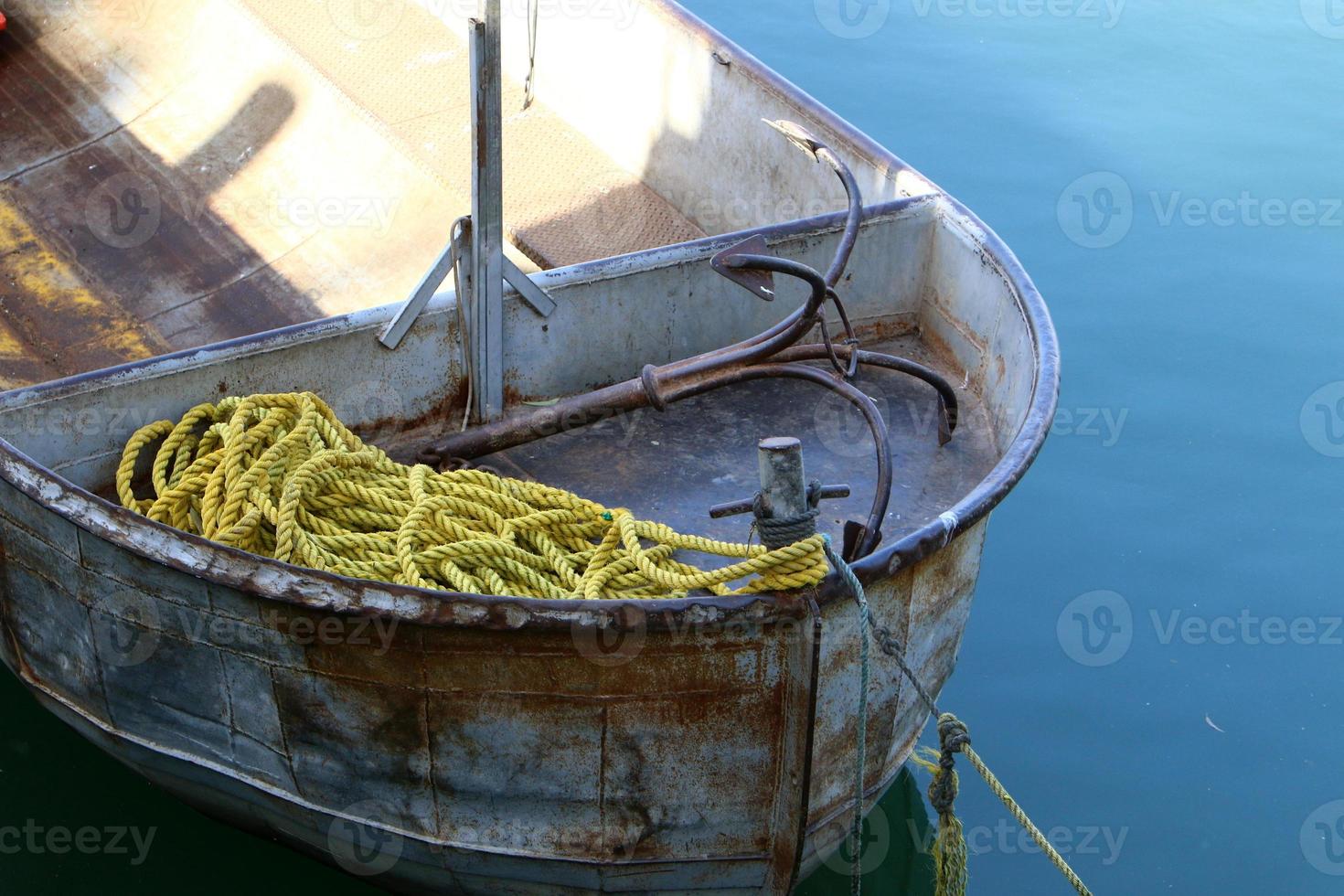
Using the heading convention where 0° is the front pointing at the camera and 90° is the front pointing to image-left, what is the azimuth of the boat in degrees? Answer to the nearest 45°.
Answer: approximately 315°
